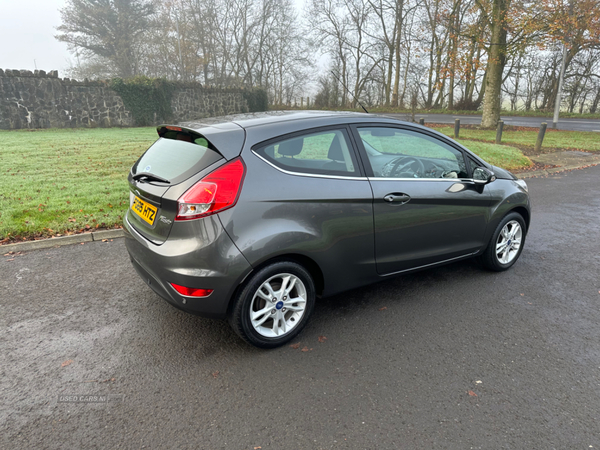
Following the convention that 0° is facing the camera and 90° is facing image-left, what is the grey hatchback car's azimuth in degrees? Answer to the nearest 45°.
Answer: approximately 225°

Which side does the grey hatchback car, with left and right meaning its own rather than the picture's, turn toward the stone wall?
left
